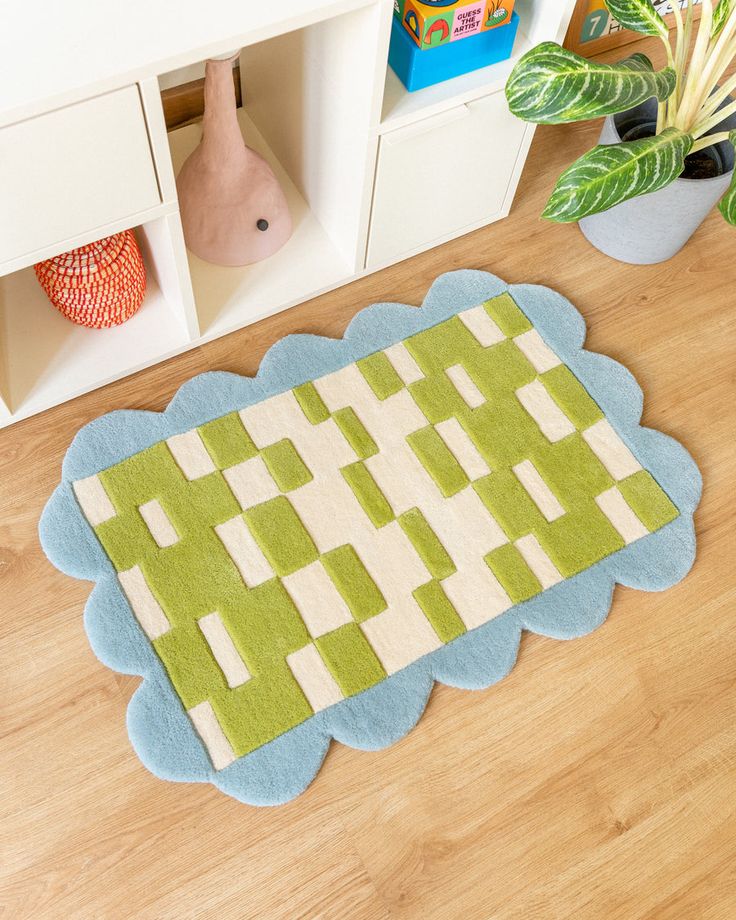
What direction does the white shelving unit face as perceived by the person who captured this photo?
facing the viewer and to the right of the viewer
